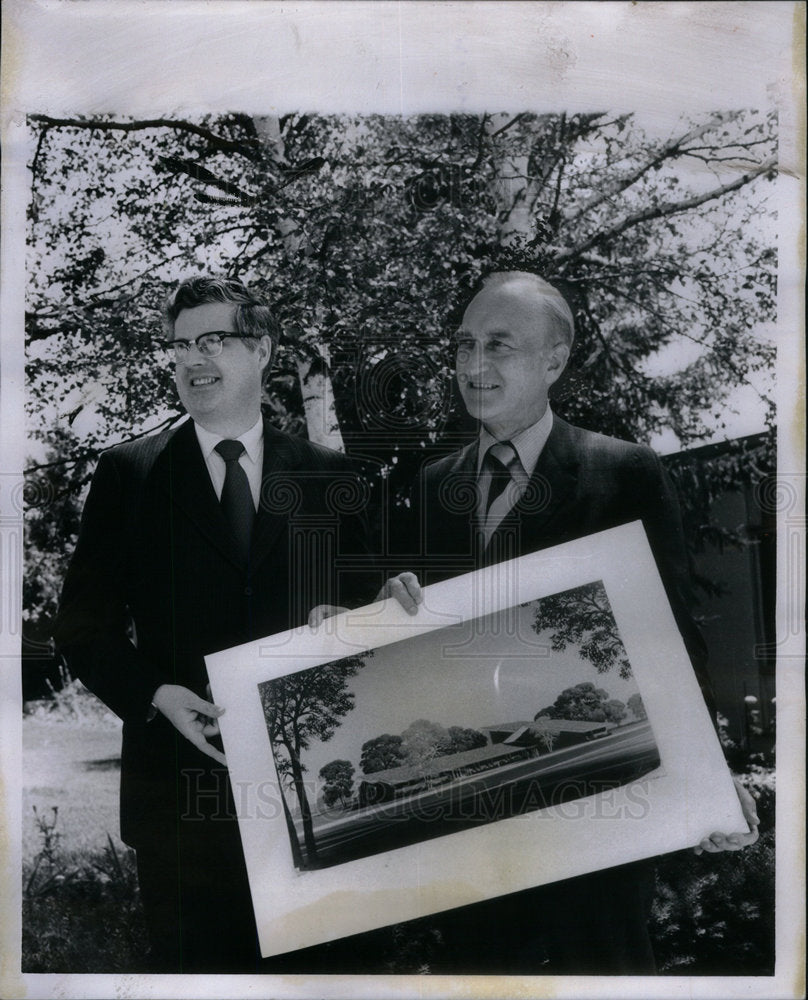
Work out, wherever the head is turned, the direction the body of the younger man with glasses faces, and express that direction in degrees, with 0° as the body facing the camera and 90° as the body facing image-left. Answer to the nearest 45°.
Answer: approximately 0°
